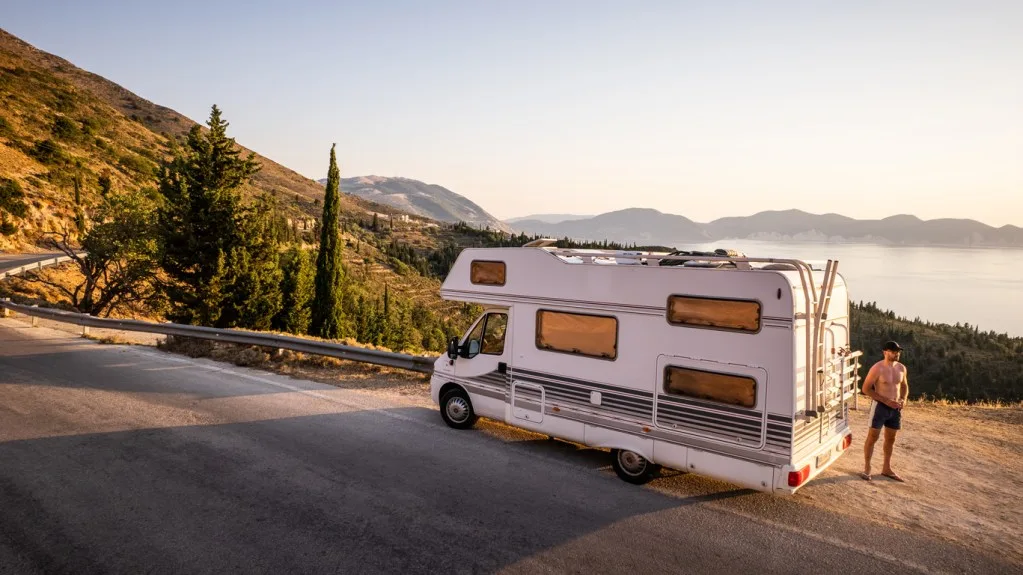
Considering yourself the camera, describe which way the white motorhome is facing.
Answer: facing away from the viewer and to the left of the viewer

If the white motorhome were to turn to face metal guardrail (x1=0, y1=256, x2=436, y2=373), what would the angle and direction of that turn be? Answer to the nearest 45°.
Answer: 0° — it already faces it

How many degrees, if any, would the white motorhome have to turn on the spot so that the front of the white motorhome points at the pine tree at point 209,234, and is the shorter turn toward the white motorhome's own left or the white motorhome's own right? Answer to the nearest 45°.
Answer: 0° — it already faces it

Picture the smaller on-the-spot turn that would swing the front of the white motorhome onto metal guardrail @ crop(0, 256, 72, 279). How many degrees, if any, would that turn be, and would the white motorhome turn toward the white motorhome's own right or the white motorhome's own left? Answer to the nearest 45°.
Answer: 0° — it already faces it
